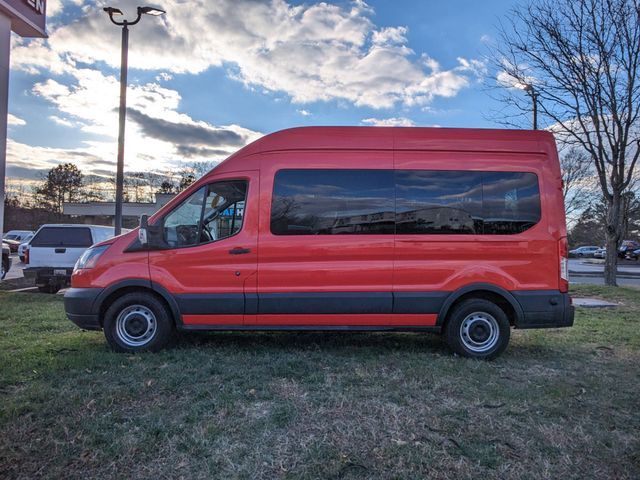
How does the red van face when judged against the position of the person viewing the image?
facing to the left of the viewer

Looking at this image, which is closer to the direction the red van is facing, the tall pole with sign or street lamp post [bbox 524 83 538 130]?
the tall pole with sign

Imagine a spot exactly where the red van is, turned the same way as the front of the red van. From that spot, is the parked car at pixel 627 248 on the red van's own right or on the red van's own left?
on the red van's own right

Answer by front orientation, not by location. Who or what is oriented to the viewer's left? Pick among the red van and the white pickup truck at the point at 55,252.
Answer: the red van

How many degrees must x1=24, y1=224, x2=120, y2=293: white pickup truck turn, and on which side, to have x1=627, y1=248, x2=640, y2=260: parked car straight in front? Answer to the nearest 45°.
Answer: approximately 45° to its right

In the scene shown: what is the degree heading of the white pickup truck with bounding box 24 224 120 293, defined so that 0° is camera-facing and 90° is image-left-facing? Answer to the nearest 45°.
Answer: approximately 225°

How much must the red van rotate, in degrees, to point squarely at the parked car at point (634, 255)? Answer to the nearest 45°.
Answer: approximately 135° to its right

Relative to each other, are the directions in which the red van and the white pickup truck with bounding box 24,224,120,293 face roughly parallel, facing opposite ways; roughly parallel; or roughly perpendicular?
roughly perpendicular
